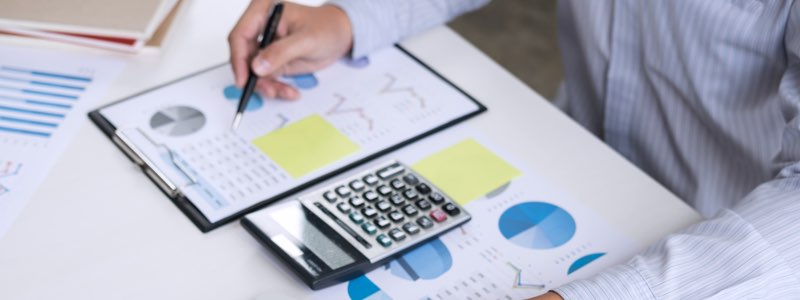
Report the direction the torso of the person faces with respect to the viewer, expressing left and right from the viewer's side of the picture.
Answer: facing the viewer and to the left of the viewer

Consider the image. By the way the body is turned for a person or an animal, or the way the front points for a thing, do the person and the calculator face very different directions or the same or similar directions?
very different directions

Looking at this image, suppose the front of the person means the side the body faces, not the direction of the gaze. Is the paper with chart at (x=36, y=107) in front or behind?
in front

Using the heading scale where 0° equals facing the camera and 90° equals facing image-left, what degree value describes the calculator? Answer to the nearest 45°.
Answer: approximately 225°
